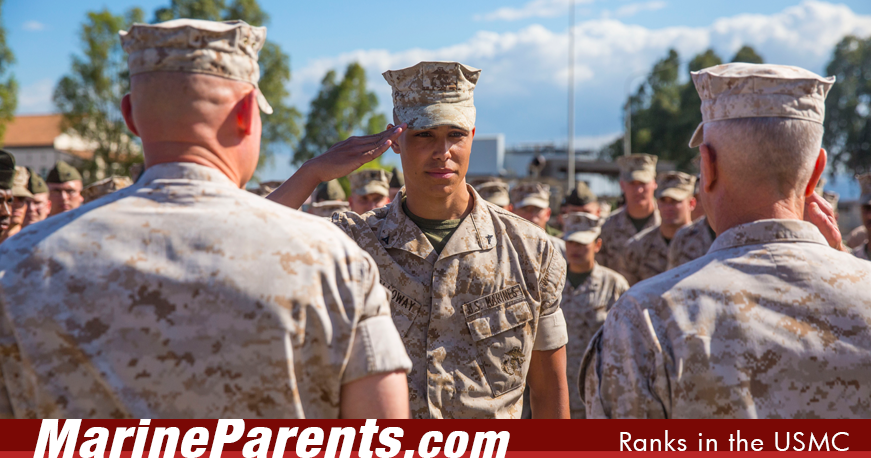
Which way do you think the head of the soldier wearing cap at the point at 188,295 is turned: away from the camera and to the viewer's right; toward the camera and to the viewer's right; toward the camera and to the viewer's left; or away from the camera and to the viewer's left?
away from the camera and to the viewer's right

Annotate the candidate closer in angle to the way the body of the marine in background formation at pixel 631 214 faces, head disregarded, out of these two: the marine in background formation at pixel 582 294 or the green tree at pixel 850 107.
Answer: the marine in background formation

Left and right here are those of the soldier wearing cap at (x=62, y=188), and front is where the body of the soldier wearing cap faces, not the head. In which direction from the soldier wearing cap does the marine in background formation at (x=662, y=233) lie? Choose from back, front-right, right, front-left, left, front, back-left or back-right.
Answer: front-left

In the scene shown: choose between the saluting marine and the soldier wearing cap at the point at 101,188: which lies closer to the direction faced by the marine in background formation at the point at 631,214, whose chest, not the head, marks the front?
the saluting marine

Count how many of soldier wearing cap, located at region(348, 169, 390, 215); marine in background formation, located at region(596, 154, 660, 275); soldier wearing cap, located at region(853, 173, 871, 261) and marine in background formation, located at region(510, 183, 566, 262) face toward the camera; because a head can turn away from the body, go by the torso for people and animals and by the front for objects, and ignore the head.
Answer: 4

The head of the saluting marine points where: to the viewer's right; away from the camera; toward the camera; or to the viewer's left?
toward the camera

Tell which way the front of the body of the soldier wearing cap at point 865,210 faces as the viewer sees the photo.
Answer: toward the camera

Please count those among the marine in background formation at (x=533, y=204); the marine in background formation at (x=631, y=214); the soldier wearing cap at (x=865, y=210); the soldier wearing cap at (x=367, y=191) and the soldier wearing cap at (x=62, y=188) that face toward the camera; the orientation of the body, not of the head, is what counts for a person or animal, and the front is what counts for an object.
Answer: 5

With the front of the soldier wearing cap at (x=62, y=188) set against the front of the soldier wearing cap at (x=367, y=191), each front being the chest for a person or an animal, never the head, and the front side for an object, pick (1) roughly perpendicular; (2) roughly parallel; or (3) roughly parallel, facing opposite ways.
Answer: roughly parallel

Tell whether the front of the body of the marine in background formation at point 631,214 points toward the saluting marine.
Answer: yes

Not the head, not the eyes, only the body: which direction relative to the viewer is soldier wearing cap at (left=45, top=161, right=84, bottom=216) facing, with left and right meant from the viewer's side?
facing the viewer

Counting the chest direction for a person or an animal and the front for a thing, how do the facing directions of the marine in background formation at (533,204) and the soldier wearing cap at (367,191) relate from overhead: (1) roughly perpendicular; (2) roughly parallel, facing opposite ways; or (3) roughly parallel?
roughly parallel

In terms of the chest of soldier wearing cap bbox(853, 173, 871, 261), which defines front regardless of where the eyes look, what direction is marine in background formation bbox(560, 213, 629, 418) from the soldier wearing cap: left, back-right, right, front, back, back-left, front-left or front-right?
front-right

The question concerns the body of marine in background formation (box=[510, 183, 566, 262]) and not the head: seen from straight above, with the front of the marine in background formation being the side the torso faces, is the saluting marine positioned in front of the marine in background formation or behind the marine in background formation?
in front

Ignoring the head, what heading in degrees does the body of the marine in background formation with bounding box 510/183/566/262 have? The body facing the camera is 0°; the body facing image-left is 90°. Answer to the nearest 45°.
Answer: approximately 0°

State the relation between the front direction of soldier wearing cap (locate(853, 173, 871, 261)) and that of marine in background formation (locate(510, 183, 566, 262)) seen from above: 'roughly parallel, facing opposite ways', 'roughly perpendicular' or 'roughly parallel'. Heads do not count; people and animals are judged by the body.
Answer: roughly parallel

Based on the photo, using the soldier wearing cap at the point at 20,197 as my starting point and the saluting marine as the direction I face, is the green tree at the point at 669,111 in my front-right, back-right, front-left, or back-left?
back-left

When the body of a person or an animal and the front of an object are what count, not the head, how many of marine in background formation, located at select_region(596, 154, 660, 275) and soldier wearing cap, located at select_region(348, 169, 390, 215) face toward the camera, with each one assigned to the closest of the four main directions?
2
